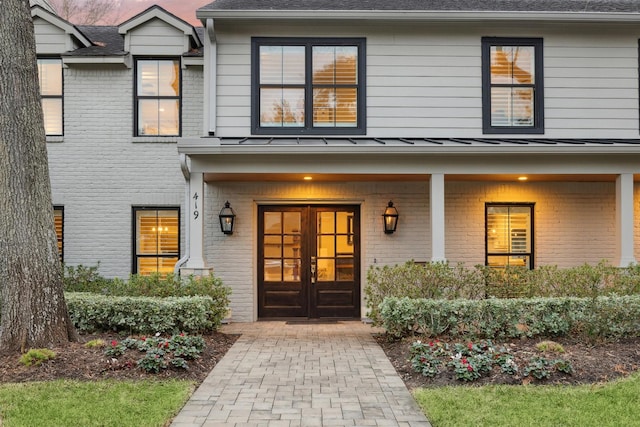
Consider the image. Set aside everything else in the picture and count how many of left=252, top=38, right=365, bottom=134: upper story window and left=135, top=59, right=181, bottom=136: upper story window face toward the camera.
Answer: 2

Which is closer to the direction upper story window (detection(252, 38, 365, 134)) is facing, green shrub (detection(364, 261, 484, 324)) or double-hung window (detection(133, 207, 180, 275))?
the green shrub

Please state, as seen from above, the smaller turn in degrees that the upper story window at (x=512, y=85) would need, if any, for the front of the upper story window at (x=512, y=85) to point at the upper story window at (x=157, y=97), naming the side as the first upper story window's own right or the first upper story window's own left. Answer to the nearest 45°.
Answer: approximately 90° to the first upper story window's own right

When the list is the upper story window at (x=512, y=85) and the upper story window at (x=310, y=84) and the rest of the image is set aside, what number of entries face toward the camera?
2

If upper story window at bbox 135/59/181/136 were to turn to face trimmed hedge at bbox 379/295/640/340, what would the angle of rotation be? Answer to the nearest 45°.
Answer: approximately 45° to its left

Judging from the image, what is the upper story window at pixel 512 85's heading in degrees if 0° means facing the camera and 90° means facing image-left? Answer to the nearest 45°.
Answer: approximately 0°

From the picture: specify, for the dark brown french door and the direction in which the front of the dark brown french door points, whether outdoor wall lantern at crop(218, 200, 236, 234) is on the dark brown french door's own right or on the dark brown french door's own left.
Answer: on the dark brown french door's own right
